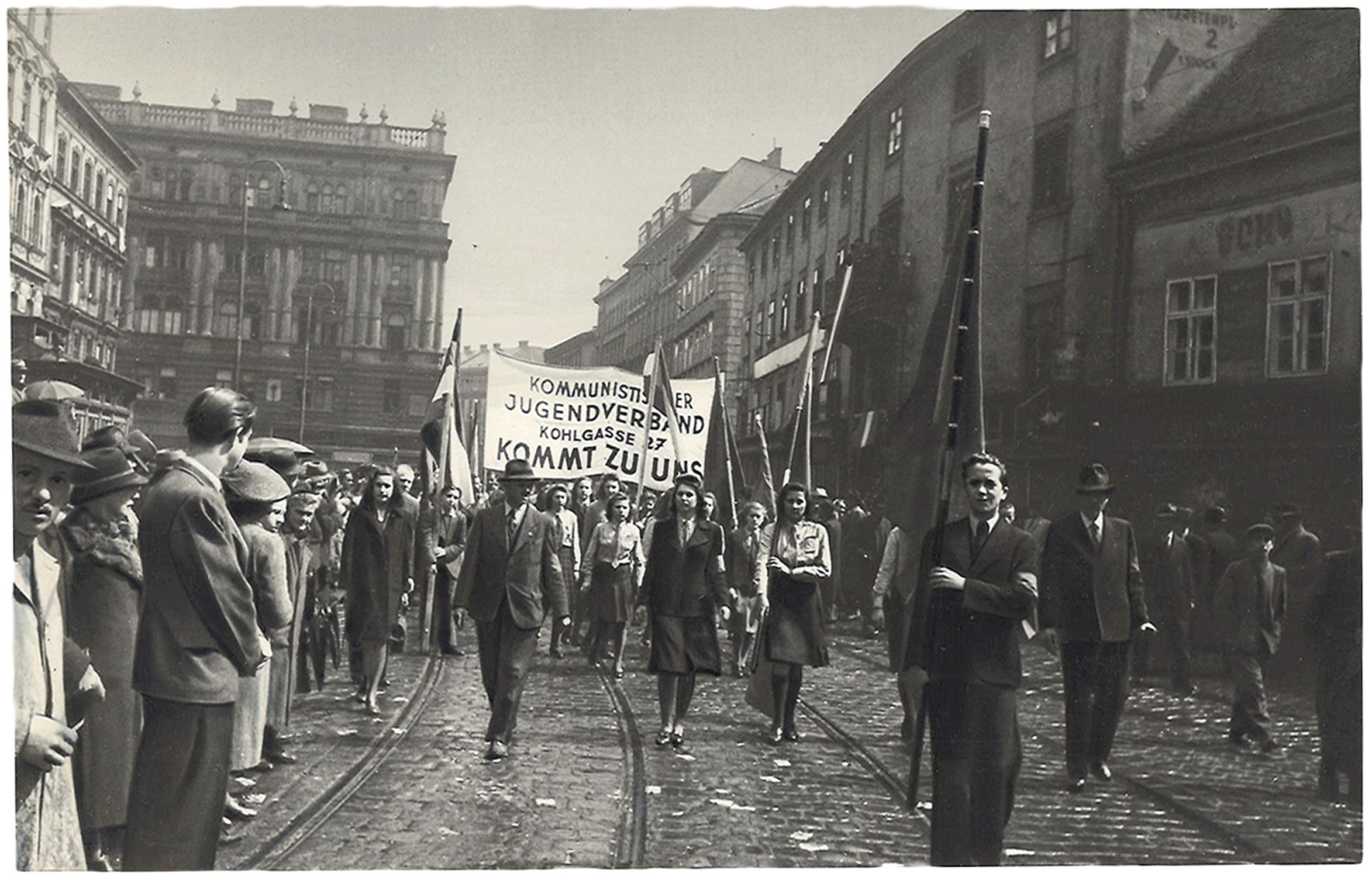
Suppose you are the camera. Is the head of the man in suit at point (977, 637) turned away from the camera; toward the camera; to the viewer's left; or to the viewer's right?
toward the camera

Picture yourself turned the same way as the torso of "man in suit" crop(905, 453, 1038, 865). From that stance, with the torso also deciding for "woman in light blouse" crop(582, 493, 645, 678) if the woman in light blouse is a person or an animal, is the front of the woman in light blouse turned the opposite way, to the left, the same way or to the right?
the same way

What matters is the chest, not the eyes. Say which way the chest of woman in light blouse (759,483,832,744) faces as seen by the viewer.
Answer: toward the camera

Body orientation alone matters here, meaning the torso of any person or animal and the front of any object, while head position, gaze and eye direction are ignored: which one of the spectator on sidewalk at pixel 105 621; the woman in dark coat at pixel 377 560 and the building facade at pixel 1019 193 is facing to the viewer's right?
the spectator on sidewalk

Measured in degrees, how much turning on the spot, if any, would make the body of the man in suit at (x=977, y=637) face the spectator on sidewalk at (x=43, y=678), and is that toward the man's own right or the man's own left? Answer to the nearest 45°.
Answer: approximately 45° to the man's own right

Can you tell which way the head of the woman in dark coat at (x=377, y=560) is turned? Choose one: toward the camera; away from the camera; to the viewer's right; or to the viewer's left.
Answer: toward the camera

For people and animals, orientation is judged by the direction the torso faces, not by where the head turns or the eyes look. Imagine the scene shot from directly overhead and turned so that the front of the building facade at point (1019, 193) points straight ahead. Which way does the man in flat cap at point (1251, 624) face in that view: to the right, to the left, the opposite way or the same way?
to the left

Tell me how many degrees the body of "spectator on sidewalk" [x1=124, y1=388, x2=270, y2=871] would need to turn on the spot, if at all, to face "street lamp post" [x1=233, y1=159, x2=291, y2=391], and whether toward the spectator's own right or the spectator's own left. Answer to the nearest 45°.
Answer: approximately 45° to the spectator's own left

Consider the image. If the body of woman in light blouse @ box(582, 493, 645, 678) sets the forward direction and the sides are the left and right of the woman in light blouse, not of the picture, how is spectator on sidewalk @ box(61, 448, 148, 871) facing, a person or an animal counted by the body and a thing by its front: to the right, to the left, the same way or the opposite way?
to the left

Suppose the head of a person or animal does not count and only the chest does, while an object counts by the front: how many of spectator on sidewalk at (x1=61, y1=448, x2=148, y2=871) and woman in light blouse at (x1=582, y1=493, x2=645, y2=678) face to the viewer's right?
1

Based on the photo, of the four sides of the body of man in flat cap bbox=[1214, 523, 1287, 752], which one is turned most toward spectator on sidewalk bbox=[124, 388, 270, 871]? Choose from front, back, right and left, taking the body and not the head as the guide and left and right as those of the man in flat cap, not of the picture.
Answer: right

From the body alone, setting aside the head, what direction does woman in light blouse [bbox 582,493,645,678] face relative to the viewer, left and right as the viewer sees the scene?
facing the viewer
